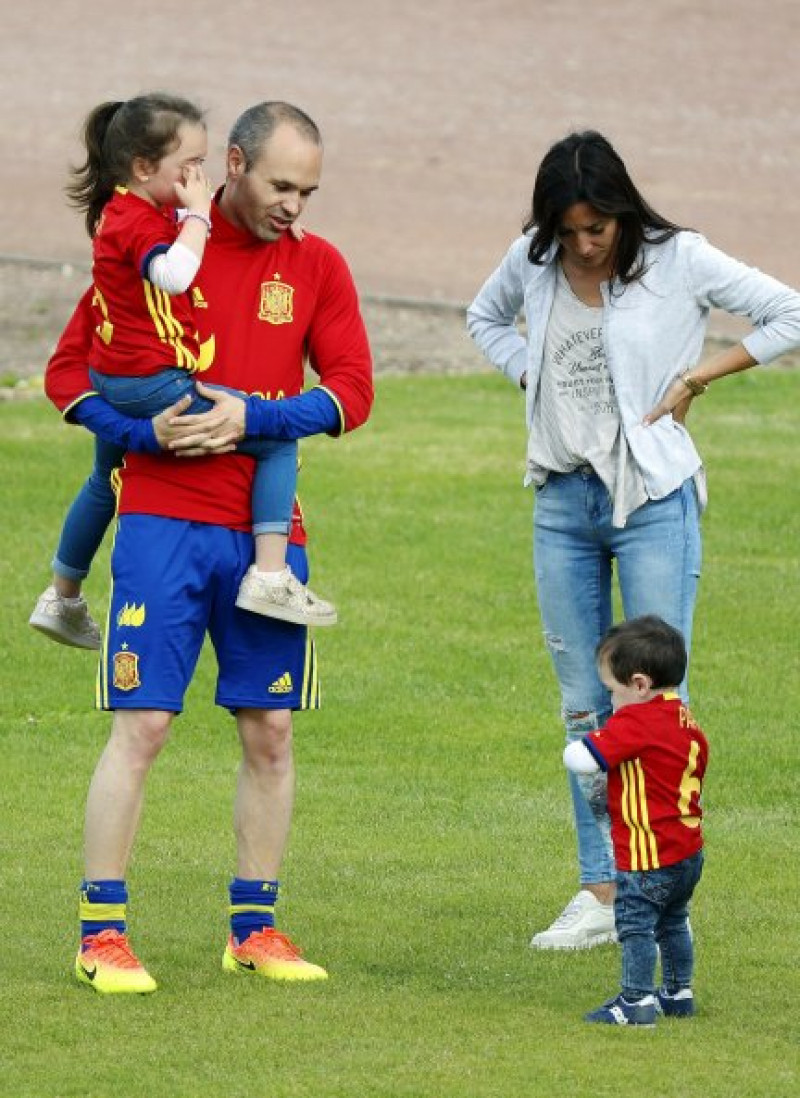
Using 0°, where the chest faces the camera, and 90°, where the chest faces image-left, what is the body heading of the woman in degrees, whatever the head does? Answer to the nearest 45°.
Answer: approximately 45°

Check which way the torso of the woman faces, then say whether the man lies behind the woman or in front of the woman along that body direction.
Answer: in front

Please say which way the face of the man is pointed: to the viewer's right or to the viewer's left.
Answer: to the viewer's right
